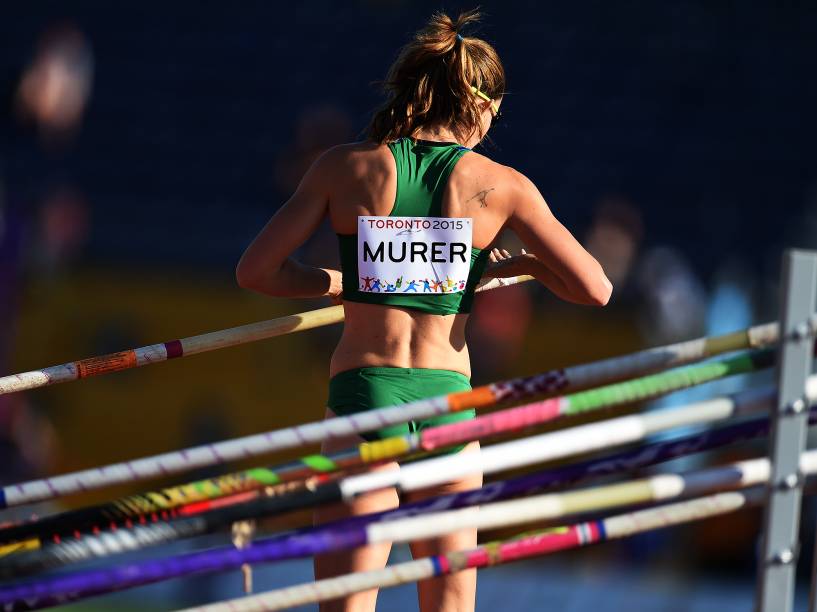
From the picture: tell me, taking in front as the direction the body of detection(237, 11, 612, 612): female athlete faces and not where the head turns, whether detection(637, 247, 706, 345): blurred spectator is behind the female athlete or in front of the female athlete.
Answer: in front

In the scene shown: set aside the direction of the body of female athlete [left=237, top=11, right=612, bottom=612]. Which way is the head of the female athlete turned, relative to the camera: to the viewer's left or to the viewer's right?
to the viewer's right

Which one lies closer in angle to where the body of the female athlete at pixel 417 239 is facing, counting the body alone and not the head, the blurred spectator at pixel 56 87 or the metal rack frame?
the blurred spectator

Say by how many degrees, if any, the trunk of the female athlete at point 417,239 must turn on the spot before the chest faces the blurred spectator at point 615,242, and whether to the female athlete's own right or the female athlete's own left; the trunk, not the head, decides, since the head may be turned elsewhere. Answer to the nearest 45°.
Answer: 0° — they already face them

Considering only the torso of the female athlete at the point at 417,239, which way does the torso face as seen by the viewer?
away from the camera

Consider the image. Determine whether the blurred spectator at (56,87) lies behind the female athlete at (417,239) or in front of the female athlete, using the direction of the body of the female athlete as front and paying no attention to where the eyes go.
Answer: in front

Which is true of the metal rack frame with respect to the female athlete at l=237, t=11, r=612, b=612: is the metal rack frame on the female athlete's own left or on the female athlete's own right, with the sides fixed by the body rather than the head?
on the female athlete's own right
